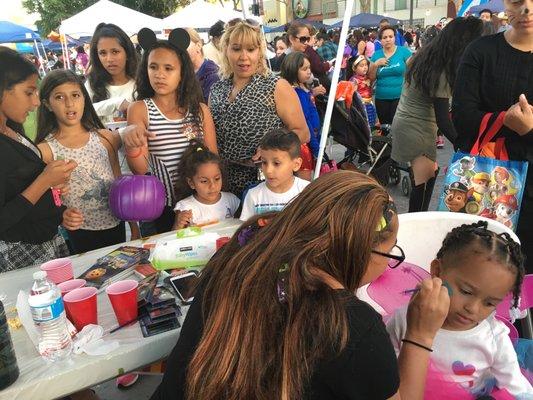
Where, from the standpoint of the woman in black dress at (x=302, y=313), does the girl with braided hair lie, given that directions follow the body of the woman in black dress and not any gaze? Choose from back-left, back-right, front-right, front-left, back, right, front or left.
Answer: front

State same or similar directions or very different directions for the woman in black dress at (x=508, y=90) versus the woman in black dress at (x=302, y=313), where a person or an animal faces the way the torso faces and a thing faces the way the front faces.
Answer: very different directions

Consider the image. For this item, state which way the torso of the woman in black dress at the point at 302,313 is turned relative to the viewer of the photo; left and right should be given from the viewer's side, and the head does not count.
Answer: facing away from the viewer and to the right of the viewer

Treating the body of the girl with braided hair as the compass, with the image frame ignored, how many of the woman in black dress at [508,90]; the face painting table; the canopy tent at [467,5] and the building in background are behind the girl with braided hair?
3

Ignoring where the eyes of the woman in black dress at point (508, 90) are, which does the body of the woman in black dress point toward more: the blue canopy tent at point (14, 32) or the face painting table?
the face painting table

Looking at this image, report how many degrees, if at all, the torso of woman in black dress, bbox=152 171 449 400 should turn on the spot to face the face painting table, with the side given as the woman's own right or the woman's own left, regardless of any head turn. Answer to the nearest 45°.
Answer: approximately 135° to the woman's own left

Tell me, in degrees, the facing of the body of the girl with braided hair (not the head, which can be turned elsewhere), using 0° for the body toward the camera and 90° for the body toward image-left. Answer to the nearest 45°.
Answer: approximately 0°

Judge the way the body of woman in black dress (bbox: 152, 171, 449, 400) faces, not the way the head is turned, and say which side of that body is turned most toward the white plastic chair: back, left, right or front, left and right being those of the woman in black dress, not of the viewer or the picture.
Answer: front

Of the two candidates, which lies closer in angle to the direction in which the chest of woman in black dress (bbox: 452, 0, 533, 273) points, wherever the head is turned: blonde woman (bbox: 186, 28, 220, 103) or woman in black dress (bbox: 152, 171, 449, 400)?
the woman in black dress

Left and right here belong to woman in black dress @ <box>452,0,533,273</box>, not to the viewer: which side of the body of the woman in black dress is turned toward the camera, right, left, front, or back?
front

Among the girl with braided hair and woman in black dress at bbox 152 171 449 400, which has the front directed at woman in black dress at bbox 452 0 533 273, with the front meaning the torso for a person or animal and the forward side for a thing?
woman in black dress at bbox 152 171 449 400

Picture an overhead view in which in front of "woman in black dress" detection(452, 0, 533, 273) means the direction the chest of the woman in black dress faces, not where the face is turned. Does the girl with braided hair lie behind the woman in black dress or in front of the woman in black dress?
in front
